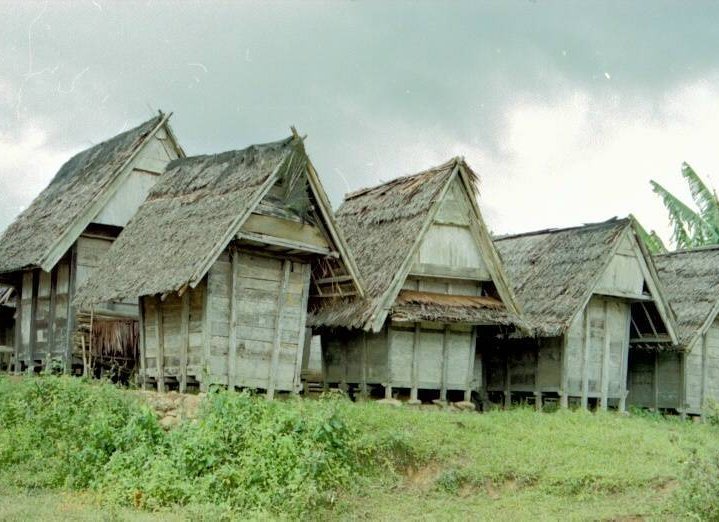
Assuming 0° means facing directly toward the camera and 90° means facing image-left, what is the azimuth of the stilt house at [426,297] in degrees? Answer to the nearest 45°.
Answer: approximately 315°

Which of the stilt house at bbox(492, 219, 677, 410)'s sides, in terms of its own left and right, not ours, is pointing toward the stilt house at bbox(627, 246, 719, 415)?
left

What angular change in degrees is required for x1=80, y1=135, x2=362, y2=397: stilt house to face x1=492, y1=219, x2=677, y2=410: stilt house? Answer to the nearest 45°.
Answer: approximately 90° to its left

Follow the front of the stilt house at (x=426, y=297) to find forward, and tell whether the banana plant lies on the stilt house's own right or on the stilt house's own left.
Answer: on the stilt house's own left

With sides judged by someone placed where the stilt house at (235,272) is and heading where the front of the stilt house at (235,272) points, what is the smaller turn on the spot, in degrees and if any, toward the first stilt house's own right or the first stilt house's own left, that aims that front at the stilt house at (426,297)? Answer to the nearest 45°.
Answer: approximately 90° to the first stilt house's own left

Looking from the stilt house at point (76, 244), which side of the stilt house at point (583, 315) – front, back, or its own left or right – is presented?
right

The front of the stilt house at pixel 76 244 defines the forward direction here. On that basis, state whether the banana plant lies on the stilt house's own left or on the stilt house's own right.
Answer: on the stilt house's own left
